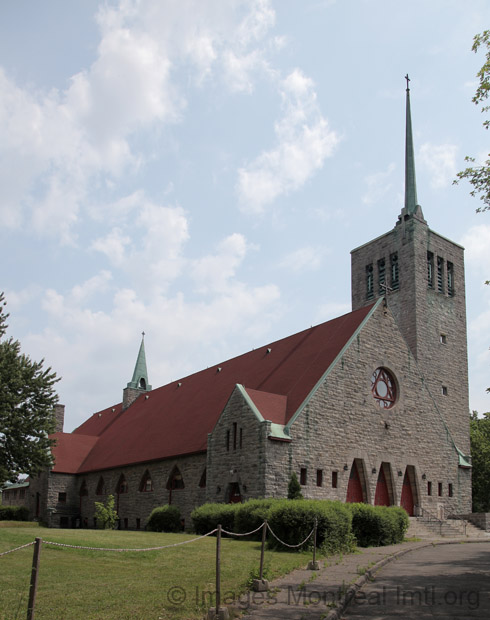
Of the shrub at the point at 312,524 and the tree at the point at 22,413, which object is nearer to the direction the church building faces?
the shrub

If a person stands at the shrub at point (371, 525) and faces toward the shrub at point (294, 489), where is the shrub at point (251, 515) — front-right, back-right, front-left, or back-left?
front-left

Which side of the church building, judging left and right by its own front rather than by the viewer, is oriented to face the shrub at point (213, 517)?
right

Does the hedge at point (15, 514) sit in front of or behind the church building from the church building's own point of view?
behind

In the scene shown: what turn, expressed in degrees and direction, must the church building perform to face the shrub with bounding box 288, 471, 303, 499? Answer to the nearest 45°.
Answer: approximately 45° to its right

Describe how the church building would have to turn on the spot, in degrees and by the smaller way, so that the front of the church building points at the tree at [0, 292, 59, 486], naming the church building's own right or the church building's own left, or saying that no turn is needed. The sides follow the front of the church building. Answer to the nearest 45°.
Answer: approximately 135° to the church building's own right

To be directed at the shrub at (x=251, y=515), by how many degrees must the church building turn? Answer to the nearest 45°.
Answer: approximately 45° to its right

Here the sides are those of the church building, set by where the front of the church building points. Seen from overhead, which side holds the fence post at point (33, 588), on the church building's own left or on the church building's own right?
on the church building's own right

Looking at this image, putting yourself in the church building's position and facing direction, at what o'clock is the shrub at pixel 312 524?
The shrub is roughly at 2 o'clock from the church building.
